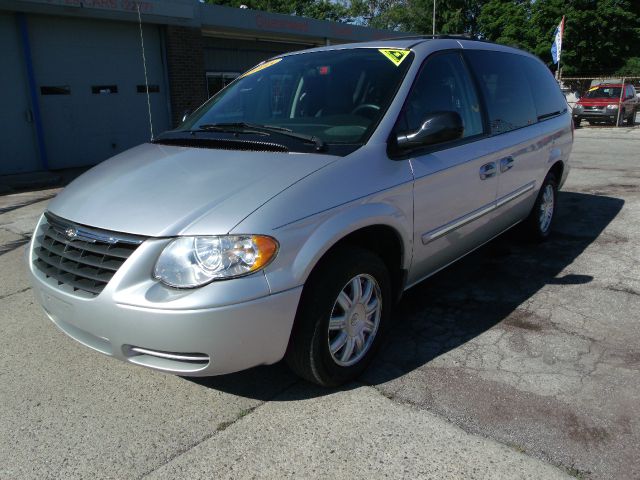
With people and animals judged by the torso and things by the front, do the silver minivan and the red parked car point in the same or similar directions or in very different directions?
same or similar directions

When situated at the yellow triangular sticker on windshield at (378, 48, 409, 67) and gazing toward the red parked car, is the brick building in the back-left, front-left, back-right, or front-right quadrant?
front-left

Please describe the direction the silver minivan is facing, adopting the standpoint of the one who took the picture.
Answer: facing the viewer and to the left of the viewer

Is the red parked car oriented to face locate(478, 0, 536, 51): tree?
no

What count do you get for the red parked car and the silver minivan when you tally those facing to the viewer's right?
0

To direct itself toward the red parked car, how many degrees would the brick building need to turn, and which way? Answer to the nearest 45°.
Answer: approximately 45° to its left

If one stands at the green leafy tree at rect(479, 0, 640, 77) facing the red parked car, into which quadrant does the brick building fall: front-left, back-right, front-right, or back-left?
front-right

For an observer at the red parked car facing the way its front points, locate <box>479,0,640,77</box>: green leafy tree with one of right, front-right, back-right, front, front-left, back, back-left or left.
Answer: back-right

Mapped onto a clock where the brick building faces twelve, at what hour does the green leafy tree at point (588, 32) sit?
The green leafy tree is roughly at 9 o'clock from the brick building.

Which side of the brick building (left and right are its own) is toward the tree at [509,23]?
left

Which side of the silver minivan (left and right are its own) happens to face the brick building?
right

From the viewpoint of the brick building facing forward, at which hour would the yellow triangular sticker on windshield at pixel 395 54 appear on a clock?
The yellow triangular sticker on windshield is roughly at 1 o'clock from the brick building.

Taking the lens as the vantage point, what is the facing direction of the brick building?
facing the viewer and to the right of the viewer

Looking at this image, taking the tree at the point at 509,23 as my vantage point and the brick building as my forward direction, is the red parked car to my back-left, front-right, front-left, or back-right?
front-left

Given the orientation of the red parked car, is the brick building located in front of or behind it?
in front
